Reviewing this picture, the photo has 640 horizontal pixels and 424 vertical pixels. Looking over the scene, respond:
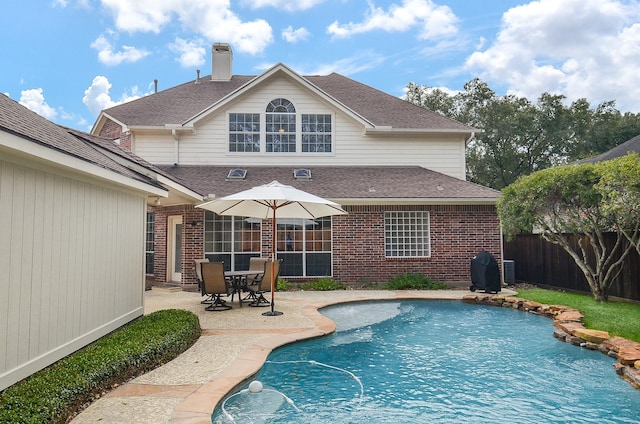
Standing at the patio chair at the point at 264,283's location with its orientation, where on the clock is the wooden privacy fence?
The wooden privacy fence is roughly at 4 o'clock from the patio chair.

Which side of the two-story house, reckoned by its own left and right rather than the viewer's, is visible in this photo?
back

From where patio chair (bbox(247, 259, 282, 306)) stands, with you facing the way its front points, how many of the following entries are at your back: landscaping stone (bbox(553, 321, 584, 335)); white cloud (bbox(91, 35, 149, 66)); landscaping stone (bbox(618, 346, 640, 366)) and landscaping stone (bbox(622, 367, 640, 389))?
3

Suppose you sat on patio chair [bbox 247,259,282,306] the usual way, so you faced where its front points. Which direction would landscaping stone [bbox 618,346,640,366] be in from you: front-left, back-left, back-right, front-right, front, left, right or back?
back

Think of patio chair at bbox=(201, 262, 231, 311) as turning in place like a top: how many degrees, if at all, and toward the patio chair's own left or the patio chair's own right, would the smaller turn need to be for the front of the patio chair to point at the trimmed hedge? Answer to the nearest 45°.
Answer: approximately 135° to the patio chair's own right

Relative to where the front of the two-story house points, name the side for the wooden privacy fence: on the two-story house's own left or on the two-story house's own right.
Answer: on the two-story house's own right

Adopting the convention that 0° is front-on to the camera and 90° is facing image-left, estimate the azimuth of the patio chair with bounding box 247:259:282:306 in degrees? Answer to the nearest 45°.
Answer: approximately 135°

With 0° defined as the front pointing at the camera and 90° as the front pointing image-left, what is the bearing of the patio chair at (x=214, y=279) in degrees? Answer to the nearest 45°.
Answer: approximately 225°

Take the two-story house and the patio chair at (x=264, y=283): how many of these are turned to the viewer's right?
0

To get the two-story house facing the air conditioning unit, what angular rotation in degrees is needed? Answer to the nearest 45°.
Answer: approximately 90° to its right

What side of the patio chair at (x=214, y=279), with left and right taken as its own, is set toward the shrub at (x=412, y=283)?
front

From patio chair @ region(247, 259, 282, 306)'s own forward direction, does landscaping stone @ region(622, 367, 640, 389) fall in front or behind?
behind

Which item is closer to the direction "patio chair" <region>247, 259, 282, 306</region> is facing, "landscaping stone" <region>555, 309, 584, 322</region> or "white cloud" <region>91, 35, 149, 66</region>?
the white cloud

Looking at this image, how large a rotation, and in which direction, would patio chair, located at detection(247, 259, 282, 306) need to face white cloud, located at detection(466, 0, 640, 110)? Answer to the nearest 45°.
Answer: approximately 90° to its right

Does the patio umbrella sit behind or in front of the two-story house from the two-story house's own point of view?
behind
